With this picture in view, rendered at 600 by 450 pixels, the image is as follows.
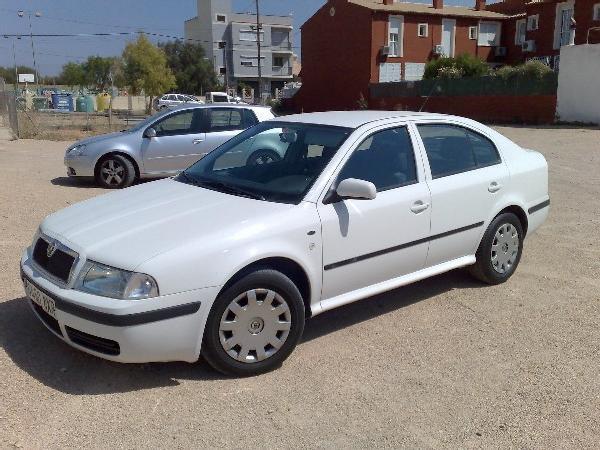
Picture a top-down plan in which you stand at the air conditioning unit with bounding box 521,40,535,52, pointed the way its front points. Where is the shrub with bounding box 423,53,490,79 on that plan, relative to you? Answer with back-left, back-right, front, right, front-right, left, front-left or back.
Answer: front

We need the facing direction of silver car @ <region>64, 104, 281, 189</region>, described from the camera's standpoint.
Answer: facing to the left of the viewer

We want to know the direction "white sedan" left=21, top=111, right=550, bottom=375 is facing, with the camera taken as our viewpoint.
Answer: facing the viewer and to the left of the viewer

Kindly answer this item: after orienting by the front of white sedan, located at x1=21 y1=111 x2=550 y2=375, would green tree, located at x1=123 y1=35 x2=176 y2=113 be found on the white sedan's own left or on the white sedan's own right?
on the white sedan's own right

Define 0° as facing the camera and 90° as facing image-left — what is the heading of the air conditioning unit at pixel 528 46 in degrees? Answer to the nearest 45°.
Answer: approximately 45°

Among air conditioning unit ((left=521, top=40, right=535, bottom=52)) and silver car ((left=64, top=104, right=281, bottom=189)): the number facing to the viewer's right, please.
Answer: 0

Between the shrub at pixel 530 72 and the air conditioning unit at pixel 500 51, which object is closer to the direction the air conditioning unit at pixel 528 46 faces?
the shrub

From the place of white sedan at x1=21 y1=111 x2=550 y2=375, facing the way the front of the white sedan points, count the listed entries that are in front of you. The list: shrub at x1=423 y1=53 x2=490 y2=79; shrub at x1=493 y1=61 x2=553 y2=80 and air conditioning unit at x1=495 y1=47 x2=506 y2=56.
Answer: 0

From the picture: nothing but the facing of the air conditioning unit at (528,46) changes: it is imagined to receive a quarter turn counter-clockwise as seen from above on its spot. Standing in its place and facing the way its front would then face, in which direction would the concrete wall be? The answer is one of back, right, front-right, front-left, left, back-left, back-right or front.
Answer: front-right

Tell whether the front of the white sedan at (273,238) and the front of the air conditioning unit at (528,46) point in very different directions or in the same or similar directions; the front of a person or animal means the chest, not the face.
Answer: same or similar directions

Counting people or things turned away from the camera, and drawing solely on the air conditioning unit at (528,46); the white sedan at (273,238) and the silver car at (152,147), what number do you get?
0

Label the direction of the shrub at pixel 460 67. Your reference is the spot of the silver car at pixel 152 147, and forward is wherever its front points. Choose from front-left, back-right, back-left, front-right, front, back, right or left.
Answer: back-right

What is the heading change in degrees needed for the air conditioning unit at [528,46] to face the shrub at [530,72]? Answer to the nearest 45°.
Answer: approximately 45° to its left

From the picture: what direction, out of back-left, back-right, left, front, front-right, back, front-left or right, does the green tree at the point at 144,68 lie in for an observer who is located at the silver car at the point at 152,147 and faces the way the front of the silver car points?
right

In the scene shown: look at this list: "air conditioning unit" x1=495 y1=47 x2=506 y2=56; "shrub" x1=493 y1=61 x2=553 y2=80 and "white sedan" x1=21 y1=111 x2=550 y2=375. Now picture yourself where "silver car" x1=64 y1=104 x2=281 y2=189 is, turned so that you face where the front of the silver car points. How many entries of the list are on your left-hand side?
1
